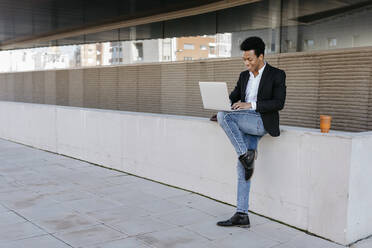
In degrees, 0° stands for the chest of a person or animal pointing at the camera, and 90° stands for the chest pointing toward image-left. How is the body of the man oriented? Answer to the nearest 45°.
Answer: approximately 45°
